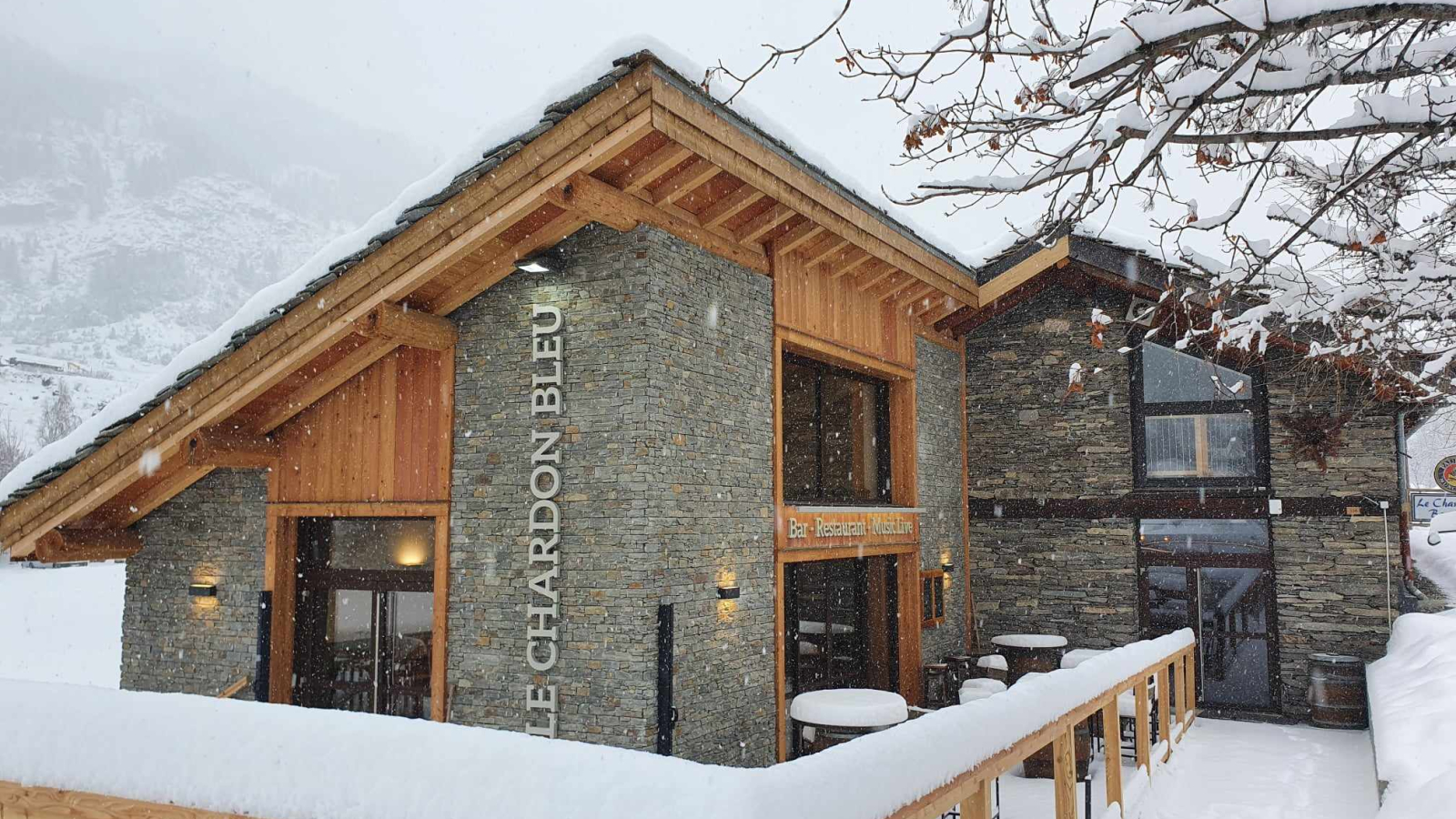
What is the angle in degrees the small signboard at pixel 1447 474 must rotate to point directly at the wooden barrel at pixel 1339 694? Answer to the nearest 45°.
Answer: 0° — it already faces it

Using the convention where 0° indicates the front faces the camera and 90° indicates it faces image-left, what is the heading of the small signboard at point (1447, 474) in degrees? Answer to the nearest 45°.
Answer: approximately 0°

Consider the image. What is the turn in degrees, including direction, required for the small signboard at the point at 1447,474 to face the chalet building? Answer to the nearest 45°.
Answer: approximately 45° to its right

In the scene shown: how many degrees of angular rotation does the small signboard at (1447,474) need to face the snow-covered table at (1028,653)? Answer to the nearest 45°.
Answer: approximately 45° to its right
